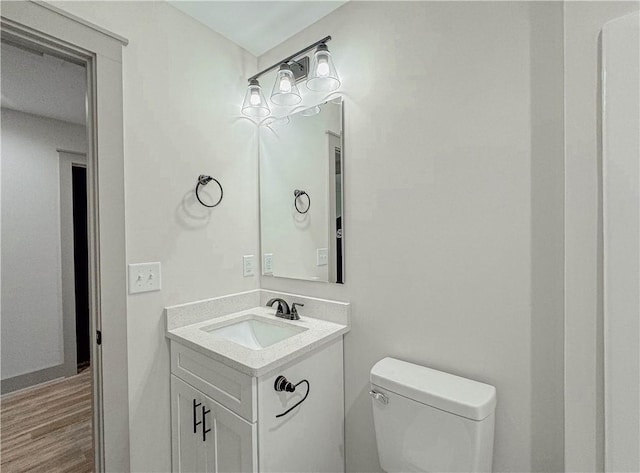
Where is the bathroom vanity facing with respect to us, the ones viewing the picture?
facing the viewer and to the left of the viewer

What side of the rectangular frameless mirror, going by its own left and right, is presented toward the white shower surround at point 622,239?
left

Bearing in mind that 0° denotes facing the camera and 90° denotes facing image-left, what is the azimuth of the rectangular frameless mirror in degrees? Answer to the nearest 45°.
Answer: approximately 45°
